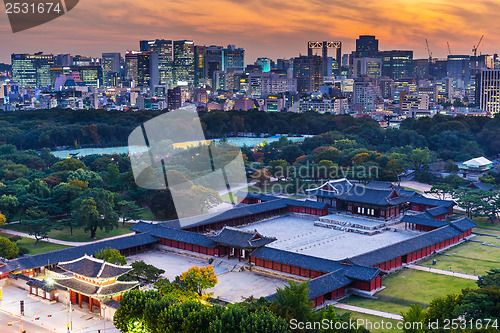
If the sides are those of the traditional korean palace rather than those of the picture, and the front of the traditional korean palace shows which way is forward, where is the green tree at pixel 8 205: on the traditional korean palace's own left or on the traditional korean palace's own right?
on the traditional korean palace's own right

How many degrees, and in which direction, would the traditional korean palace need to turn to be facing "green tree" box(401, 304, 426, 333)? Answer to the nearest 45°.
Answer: approximately 45° to its left

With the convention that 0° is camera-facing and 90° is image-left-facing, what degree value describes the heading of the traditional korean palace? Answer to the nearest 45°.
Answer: approximately 45°

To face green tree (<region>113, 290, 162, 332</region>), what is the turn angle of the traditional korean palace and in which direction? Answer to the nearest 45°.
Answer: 0° — it already faces it

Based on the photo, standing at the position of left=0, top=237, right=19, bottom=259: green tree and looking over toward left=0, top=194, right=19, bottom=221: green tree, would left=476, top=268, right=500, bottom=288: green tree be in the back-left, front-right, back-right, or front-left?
back-right
